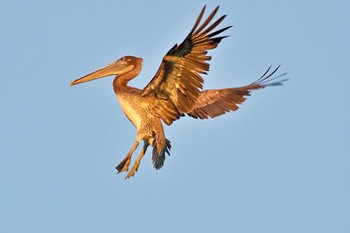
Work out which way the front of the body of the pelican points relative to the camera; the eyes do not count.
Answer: to the viewer's left
